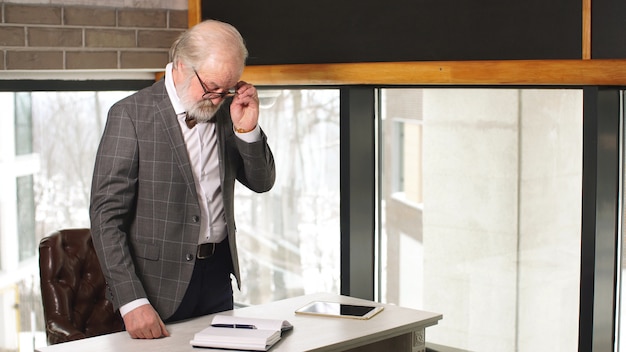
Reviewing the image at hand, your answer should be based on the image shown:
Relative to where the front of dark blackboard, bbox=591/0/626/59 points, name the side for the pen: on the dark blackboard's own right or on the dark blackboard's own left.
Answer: on the dark blackboard's own right

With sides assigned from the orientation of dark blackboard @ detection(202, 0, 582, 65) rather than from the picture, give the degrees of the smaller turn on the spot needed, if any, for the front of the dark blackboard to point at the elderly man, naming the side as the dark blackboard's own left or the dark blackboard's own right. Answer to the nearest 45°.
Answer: approximately 45° to the dark blackboard's own right

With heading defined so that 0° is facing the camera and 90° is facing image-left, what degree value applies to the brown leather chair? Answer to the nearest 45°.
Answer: approximately 315°

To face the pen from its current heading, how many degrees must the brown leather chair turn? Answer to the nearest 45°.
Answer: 0° — it already faces it

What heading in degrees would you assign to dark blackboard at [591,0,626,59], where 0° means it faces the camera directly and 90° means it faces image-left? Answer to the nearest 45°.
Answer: approximately 0°

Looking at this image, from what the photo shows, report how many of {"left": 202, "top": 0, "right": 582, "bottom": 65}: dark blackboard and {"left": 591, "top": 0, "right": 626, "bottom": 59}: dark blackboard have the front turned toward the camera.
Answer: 2
